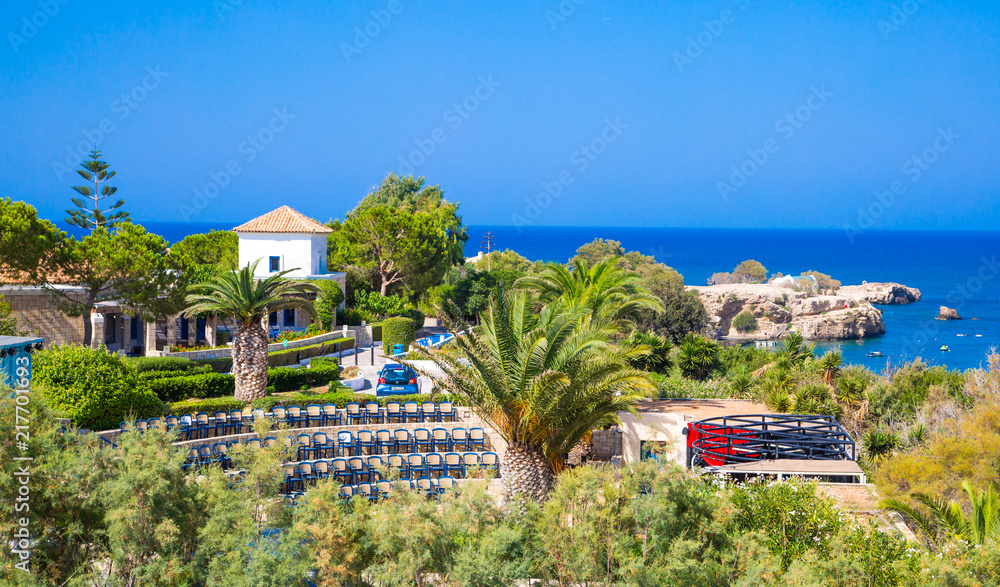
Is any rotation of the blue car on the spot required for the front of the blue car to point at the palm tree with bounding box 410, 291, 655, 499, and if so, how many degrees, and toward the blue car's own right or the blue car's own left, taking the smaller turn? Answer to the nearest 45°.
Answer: approximately 180°

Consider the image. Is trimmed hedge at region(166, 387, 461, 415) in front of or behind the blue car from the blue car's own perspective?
behind

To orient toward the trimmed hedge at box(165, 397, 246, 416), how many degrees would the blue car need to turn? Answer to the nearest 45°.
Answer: approximately 135° to its left

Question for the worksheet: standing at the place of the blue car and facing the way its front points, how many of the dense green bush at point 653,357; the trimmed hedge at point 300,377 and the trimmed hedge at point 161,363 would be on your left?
2

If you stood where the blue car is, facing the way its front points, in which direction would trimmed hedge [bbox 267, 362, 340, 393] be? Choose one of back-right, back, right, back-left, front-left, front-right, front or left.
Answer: left

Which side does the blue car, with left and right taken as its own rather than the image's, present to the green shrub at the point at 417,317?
front

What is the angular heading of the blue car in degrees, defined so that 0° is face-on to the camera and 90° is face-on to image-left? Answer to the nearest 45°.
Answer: approximately 180°
